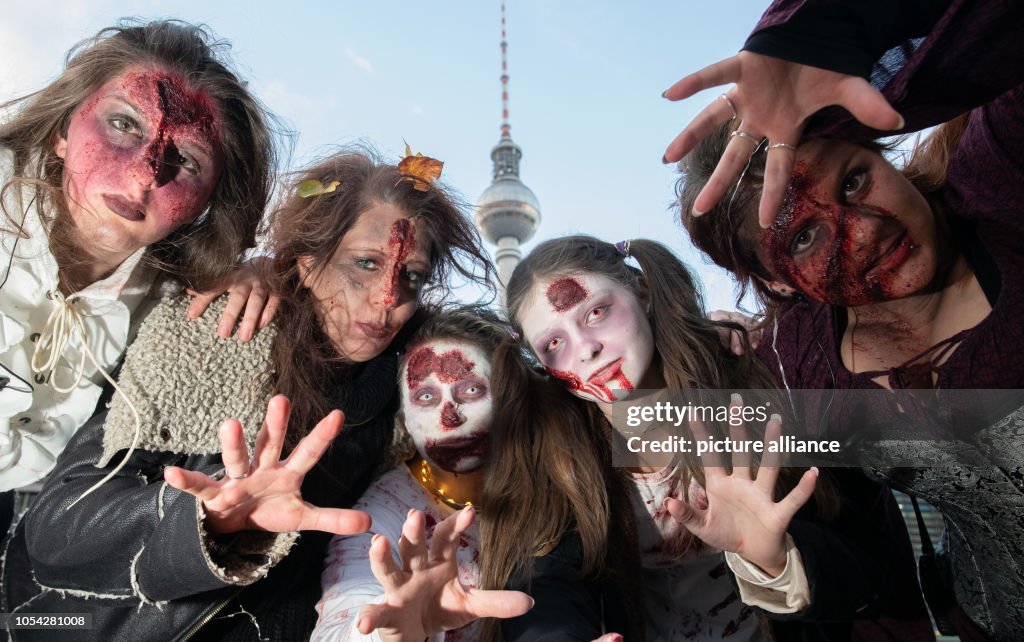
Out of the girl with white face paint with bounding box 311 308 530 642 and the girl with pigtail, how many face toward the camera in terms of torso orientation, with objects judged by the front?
2

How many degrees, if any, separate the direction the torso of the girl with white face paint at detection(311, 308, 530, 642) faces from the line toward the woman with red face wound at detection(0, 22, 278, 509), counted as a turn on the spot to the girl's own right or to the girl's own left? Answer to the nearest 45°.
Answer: approximately 90° to the girl's own right

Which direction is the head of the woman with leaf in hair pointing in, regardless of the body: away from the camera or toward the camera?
toward the camera

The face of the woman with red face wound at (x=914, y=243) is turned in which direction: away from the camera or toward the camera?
toward the camera

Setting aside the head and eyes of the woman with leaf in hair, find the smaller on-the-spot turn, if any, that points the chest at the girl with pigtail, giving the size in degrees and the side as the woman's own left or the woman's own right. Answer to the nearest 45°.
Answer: approximately 45° to the woman's own left

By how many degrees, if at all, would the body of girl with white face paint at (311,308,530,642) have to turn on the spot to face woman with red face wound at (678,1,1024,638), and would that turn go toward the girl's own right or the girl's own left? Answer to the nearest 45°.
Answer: approximately 45° to the girl's own left

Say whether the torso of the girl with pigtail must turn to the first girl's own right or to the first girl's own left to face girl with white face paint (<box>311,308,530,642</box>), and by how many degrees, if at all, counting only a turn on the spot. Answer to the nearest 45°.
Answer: approximately 90° to the first girl's own right

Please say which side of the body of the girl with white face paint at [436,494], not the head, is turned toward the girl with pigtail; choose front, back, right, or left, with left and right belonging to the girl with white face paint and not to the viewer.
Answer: left

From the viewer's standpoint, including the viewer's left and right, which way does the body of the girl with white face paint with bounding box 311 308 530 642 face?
facing the viewer

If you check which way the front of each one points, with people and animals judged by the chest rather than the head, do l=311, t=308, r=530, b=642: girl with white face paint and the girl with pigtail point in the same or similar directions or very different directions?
same or similar directions

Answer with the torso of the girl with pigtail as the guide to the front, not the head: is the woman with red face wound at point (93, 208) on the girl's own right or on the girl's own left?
on the girl's own right

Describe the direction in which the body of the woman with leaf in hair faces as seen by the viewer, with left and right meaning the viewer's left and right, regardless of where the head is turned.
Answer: facing the viewer and to the right of the viewer

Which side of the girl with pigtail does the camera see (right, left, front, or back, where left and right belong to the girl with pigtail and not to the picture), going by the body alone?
front
